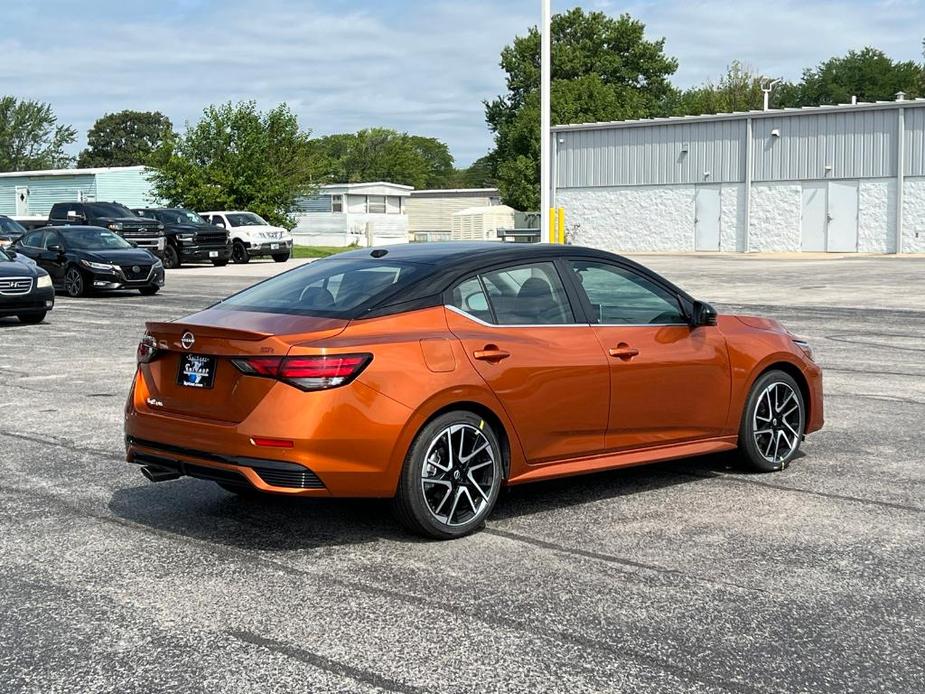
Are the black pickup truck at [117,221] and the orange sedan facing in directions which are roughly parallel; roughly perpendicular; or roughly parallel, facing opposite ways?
roughly perpendicular

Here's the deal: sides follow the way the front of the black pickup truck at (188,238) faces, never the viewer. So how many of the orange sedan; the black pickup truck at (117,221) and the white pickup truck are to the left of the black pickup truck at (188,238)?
1

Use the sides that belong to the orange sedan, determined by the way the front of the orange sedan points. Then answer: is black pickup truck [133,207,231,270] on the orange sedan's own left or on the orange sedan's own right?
on the orange sedan's own left

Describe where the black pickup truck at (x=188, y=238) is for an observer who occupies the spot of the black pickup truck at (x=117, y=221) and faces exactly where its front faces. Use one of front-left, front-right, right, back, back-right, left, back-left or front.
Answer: left

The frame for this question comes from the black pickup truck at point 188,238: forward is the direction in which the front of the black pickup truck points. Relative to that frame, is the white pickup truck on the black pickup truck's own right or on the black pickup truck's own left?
on the black pickup truck's own left

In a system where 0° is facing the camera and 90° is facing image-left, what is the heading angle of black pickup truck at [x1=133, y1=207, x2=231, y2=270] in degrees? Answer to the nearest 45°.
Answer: approximately 315°

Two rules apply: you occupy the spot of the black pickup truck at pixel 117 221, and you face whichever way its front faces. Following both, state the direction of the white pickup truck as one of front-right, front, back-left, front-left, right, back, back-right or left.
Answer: left

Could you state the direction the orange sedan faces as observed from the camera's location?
facing away from the viewer and to the right of the viewer

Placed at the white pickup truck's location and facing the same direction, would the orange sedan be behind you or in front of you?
in front

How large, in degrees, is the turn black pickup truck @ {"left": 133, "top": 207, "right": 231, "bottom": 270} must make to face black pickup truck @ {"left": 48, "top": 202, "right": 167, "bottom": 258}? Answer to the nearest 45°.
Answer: approximately 90° to its right
